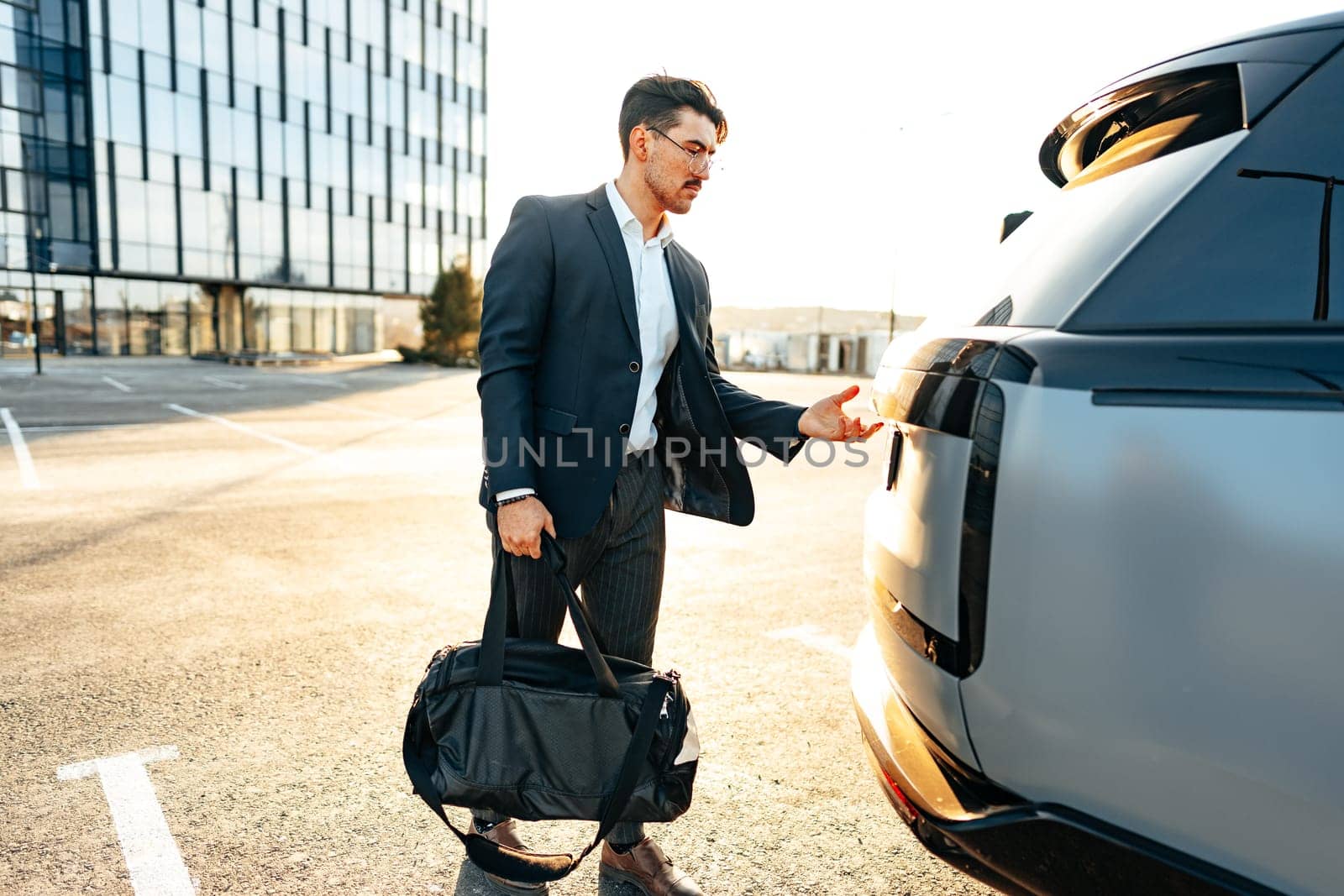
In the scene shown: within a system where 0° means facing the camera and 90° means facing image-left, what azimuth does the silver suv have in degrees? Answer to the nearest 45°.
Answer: approximately 270°

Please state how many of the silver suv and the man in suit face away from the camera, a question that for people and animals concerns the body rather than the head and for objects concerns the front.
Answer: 0

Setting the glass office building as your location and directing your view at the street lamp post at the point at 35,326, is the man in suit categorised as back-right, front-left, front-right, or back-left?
front-left

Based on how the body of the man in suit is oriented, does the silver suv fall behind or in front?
in front

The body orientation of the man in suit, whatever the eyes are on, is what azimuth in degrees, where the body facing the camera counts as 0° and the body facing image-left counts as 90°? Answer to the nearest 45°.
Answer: approximately 315°

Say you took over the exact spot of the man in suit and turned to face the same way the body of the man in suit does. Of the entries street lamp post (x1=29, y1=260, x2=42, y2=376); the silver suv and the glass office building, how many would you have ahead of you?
1

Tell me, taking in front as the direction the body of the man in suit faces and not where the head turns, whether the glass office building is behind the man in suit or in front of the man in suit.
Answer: behind

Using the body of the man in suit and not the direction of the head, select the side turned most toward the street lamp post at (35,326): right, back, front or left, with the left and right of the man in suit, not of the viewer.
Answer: back
